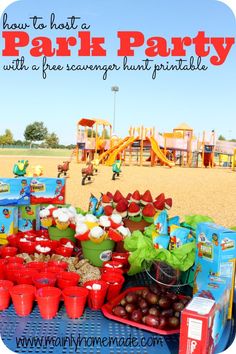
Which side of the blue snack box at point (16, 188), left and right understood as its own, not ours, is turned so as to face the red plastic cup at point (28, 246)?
front

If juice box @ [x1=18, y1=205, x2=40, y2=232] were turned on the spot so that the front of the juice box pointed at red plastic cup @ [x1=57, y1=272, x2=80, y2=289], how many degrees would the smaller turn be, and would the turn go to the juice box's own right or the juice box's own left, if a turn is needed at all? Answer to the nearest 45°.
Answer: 0° — it already faces it

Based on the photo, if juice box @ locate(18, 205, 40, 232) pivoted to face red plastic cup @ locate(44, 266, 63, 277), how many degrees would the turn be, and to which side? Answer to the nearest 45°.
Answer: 0° — it already faces it

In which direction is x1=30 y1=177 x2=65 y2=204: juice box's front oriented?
toward the camera

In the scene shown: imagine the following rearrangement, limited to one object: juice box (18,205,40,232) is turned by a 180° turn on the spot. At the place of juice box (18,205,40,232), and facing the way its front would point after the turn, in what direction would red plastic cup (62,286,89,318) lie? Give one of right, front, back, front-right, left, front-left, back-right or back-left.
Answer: back

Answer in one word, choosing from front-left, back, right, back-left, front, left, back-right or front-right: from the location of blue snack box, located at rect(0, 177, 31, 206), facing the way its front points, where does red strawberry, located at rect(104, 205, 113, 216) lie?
front-left

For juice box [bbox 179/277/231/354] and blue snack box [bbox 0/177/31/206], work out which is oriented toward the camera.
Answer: blue snack box [bbox 0/177/31/206]

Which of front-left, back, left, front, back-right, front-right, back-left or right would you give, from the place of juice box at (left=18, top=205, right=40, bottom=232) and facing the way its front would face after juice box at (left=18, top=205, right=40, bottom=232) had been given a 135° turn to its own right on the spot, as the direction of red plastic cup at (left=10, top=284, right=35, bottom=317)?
back-left

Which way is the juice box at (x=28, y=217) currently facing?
toward the camera

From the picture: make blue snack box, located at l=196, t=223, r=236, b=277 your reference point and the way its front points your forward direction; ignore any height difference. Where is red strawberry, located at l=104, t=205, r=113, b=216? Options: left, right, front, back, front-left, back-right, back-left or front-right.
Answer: right

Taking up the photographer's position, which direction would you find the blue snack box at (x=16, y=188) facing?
facing the viewer

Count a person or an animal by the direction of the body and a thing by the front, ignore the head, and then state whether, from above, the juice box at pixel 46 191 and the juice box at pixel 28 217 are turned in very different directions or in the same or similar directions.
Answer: same or similar directions

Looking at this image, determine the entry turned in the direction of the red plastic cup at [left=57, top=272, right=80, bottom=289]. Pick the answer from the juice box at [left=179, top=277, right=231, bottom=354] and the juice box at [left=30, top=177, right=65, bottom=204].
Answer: the juice box at [left=30, top=177, right=65, bottom=204]
